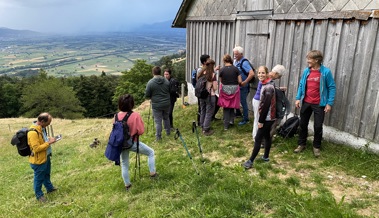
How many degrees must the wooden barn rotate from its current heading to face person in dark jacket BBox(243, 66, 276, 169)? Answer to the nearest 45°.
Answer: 0° — it already faces them

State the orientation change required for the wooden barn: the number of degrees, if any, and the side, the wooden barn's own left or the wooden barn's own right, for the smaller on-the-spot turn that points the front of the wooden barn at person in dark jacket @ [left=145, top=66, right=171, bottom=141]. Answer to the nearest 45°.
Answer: approximately 45° to the wooden barn's own right

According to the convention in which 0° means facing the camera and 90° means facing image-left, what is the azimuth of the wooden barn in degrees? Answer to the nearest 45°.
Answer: approximately 45°

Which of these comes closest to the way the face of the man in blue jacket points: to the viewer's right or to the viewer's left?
to the viewer's left
